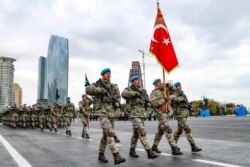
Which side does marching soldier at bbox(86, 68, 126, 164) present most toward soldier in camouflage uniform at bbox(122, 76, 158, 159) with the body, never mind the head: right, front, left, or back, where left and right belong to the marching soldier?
left

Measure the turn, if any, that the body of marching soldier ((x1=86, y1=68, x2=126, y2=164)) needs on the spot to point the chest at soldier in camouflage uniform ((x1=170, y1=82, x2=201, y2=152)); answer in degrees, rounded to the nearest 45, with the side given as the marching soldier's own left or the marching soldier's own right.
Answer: approximately 90° to the marching soldier's own left

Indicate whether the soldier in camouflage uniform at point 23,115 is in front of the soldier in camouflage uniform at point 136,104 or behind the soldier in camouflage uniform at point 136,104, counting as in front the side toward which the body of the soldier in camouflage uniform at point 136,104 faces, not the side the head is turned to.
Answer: behind

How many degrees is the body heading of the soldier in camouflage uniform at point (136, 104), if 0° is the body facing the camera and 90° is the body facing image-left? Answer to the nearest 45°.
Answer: approximately 315°

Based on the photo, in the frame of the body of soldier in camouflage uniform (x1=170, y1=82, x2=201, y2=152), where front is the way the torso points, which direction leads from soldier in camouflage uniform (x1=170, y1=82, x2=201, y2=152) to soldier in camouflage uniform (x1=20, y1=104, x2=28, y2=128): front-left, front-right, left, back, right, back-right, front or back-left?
back

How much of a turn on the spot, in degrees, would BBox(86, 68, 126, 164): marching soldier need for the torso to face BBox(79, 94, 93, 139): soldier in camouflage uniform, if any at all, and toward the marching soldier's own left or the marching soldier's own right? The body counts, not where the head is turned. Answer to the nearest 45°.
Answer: approximately 135° to the marching soldier's own left

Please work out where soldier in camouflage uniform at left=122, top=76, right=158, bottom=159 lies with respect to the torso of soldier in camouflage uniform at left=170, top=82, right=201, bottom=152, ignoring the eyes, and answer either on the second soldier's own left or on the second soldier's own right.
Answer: on the second soldier's own right

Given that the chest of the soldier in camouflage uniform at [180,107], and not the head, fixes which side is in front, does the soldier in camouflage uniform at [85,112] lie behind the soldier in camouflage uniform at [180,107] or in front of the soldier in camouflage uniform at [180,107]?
behind
